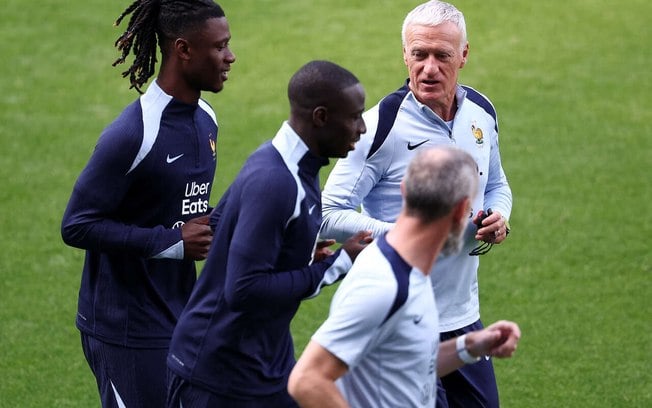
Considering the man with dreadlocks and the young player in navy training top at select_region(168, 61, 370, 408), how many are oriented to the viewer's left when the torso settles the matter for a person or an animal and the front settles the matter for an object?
0

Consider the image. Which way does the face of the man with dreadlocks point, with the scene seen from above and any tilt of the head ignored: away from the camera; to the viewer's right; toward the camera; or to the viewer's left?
to the viewer's right

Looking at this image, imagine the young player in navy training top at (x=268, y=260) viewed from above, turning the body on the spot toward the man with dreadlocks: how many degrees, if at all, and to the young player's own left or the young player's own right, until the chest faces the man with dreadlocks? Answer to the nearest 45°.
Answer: approximately 135° to the young player's own left

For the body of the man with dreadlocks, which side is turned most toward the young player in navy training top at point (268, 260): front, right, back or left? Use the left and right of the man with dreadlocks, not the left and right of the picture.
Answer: front

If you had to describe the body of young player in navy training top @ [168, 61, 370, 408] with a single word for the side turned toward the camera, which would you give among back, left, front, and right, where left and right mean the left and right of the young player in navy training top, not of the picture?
right

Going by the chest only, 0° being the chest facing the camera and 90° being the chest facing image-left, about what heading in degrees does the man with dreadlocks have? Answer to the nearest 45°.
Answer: approximately 315°

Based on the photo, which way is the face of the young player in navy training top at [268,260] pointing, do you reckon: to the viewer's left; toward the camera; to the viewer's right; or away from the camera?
to the viewer's right
